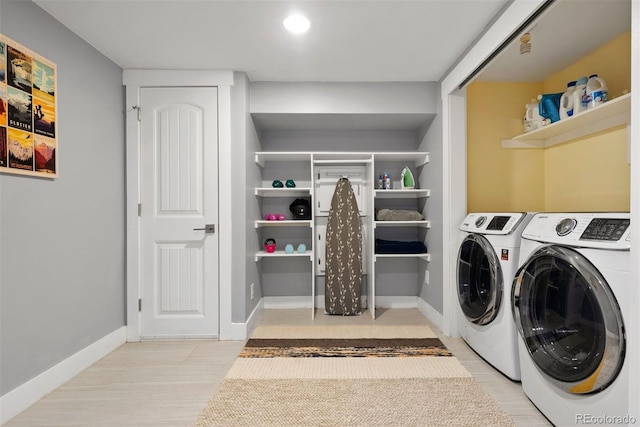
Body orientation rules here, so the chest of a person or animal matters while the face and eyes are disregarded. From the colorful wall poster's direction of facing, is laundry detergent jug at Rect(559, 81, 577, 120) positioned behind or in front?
in front

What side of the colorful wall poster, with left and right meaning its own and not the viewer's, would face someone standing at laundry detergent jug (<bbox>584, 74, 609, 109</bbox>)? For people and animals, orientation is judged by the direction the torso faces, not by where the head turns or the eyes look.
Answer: front

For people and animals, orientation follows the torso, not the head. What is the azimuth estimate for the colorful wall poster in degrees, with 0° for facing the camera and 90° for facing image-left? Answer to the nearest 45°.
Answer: approximately 315°

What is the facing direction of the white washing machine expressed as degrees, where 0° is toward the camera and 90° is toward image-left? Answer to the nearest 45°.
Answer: approximately 45°

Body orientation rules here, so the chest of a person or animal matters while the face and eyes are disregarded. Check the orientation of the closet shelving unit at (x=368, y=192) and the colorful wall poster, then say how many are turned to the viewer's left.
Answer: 0

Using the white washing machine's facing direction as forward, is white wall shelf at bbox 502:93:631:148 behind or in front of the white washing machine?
behind

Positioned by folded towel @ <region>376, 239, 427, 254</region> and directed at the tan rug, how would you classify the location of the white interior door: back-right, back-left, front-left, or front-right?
front-right

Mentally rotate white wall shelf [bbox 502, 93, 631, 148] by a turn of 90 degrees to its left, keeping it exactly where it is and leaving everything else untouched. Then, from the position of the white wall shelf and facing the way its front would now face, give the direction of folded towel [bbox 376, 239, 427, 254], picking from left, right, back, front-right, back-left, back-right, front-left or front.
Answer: back-right

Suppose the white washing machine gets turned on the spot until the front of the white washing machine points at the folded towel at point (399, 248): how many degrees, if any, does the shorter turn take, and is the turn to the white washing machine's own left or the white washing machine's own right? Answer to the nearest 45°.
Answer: approximately 90° to the white washing machine's own right

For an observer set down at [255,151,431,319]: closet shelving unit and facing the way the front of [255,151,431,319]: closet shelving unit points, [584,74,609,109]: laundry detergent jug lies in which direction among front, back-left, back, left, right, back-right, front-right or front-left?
front-left

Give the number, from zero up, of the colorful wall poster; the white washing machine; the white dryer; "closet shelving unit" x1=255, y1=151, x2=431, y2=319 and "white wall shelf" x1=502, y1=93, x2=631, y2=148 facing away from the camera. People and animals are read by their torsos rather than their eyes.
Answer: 0

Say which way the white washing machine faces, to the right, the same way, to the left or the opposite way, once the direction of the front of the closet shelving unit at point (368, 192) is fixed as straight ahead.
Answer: to the right

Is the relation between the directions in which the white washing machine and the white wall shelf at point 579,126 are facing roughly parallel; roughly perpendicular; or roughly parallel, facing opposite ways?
roughly parallel

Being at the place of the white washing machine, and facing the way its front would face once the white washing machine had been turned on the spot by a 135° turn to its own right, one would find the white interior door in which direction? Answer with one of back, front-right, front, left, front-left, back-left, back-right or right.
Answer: left

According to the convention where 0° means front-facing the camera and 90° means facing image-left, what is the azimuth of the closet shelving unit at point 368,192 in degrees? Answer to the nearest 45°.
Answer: approximately 0°

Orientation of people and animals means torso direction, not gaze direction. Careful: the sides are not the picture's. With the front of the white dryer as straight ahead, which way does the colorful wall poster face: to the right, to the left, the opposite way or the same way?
the opposite way

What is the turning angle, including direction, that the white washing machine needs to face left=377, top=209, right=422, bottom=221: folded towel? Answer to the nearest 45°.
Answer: approximately 90° to its right
